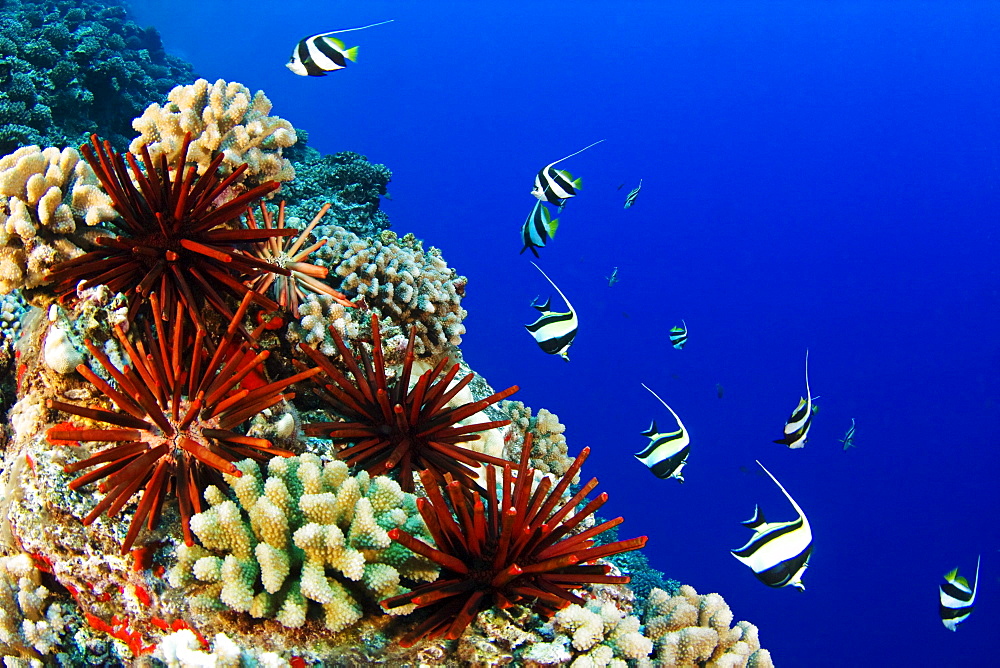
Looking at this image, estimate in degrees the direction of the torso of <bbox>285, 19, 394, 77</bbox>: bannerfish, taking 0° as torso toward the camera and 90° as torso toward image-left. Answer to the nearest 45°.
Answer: approximately 90°

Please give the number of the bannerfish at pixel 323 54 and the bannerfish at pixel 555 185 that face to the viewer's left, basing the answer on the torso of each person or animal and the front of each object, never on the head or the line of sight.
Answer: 2

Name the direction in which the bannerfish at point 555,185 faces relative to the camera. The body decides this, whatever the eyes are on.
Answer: to the viewer's left

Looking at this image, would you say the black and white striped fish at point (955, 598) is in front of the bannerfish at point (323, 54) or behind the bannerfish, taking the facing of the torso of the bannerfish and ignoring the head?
behind

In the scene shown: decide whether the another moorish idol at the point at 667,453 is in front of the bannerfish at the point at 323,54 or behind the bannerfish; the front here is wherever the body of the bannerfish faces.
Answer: behind

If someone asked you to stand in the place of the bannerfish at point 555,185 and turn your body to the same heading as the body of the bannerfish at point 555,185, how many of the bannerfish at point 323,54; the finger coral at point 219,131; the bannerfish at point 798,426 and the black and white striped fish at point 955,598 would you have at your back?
2
